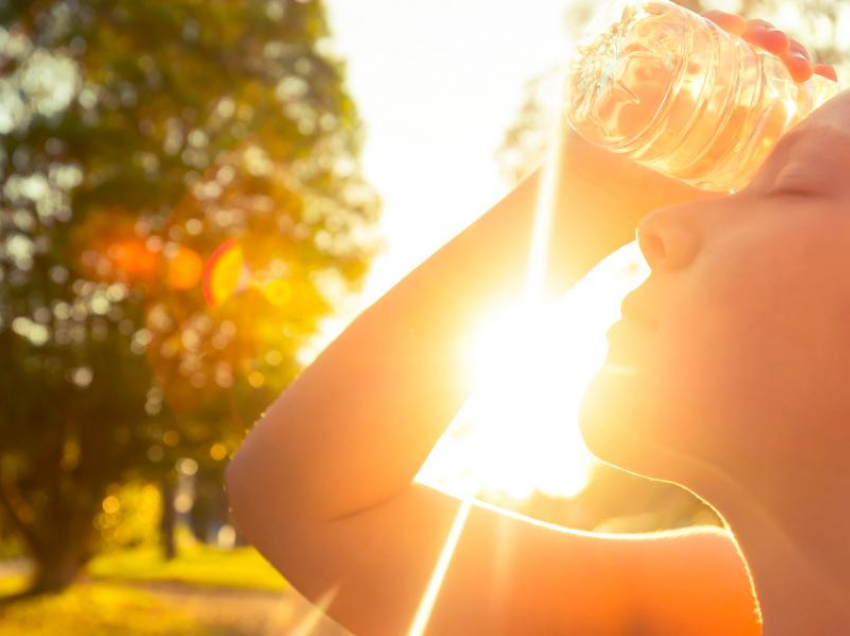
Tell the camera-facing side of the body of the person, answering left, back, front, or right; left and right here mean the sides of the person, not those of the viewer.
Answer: left

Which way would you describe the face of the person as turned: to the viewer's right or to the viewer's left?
to the viewer's left
